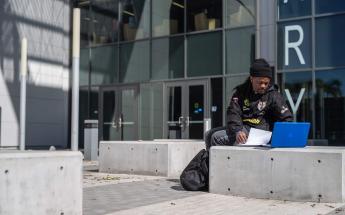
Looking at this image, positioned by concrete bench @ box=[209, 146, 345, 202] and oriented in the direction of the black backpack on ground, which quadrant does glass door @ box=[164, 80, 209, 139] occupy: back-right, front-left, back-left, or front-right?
front-right

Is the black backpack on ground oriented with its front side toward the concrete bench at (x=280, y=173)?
no

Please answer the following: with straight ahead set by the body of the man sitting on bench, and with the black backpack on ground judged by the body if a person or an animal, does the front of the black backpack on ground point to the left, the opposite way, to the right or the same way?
to the right

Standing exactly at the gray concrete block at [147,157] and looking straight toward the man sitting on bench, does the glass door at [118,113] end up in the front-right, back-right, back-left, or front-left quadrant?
back-left

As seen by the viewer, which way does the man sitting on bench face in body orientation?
toward the camera

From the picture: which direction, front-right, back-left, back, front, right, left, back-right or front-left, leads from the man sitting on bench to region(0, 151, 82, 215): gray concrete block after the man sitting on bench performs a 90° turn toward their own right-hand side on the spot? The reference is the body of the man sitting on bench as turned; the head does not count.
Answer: front-left

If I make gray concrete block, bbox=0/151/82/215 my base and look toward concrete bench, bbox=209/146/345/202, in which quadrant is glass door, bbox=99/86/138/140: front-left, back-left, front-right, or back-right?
front-left

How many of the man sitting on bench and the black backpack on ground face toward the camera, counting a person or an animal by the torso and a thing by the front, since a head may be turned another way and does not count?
1

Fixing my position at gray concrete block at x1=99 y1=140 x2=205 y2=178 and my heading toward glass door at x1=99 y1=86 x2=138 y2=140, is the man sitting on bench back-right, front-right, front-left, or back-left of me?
back-right

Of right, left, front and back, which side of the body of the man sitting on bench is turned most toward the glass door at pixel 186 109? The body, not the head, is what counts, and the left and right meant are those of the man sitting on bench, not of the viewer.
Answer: back

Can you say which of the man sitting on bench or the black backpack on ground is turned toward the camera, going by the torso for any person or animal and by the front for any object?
the man sitting on bench

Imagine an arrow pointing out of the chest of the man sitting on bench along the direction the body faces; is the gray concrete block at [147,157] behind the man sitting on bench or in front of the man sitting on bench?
behind

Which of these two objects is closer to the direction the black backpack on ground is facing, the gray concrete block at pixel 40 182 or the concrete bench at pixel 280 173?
the gray concrete block

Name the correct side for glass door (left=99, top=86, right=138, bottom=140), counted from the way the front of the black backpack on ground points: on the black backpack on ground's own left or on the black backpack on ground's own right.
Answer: on the black backpack on ground's own right

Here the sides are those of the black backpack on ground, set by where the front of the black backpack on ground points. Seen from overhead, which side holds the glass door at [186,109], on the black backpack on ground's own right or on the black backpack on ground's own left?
on the black backpack on ground's own right
